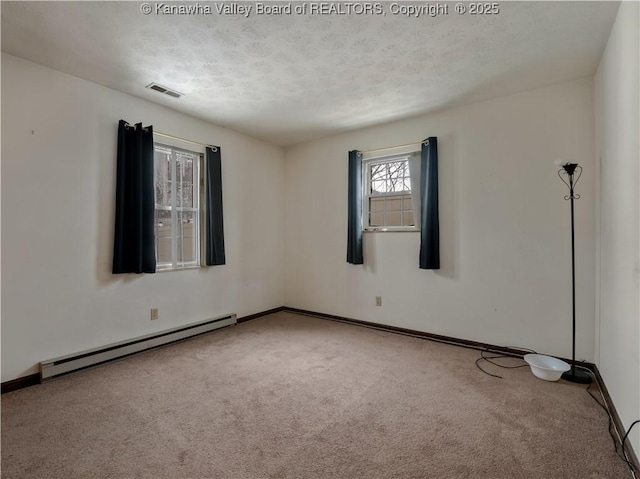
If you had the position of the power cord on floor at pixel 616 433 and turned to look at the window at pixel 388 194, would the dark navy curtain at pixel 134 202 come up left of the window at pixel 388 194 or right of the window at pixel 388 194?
left

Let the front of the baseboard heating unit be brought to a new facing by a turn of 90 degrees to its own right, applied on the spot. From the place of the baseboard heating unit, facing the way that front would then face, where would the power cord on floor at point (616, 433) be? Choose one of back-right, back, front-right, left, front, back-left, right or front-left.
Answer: left

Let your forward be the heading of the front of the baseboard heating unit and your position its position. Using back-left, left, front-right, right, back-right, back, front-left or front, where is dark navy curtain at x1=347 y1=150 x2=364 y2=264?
front-left

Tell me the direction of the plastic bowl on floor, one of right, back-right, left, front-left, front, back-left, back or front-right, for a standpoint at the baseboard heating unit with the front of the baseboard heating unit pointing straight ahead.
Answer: front

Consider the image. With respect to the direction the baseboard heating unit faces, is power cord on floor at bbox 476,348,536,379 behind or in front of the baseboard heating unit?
in front

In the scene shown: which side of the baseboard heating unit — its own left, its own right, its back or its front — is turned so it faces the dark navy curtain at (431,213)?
front

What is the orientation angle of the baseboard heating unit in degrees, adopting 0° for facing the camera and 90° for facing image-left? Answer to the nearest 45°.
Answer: approximately 315°

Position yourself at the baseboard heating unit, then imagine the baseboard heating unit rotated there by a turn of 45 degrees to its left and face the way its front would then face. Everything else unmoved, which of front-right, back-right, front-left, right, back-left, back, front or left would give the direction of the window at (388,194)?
front

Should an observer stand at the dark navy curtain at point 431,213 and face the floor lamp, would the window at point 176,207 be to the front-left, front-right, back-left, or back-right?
back-right
